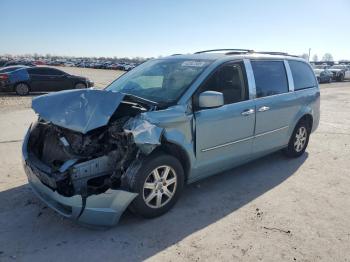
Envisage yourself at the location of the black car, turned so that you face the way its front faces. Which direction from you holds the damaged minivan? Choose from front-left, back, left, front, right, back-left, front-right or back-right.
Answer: right

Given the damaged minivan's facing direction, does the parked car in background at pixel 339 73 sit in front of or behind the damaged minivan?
behind

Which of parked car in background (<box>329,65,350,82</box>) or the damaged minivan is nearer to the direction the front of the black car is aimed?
the parked car in background

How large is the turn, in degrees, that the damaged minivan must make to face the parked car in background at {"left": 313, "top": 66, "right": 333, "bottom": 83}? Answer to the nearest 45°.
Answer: approximately 180°

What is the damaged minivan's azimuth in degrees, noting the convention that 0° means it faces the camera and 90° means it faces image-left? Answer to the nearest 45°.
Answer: approximately 45°

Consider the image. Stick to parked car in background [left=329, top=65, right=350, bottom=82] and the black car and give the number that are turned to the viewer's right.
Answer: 1

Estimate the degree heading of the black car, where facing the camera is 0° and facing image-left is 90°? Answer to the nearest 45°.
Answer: approximately 270°

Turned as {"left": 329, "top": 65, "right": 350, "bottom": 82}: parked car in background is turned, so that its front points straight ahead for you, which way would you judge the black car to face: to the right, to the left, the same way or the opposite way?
the opposite way

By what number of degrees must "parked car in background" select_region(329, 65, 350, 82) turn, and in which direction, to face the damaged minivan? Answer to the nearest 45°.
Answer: approximately 45° to its left
